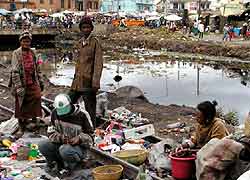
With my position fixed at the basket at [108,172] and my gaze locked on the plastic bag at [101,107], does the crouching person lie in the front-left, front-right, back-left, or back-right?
front-left

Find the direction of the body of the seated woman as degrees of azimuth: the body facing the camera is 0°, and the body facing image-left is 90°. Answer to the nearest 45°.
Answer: approximately 90°

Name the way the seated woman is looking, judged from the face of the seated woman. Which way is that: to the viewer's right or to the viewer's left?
to the viewer's left

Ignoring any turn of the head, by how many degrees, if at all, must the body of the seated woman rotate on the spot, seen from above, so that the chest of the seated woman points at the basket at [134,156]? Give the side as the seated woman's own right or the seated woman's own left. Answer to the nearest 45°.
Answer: approximately 45° to the seated woman's own right

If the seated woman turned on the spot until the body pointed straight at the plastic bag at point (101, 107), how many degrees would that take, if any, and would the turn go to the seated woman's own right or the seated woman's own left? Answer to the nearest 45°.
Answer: approximately 45° to the seated woman's own right

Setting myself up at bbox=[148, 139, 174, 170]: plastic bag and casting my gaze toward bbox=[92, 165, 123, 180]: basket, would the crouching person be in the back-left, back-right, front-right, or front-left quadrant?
front-right

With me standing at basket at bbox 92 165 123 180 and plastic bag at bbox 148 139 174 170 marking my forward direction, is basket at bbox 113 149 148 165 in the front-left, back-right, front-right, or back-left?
front-left

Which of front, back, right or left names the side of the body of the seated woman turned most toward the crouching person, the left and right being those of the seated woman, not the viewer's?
front
